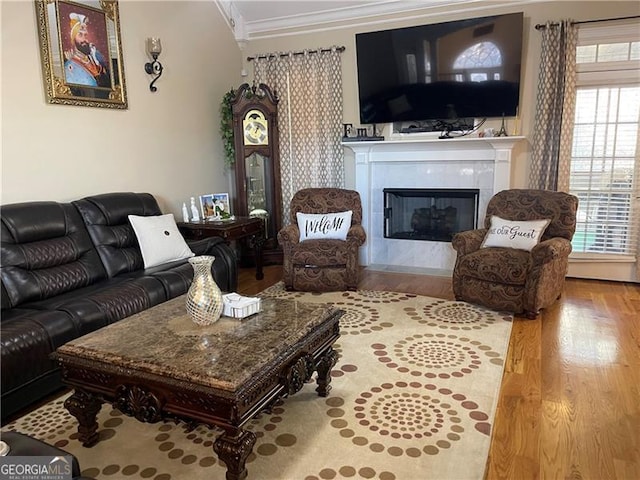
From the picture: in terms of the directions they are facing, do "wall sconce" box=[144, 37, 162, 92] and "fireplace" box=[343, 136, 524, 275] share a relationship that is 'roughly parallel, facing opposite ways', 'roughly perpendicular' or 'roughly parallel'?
roughly perpendicular

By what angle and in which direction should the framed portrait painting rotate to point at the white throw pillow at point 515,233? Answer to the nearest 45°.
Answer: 0° — it already faces it

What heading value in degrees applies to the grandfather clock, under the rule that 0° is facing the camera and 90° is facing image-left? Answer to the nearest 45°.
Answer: approximately 0°

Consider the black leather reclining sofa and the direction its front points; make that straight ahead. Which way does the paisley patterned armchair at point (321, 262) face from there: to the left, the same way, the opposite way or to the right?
to the right

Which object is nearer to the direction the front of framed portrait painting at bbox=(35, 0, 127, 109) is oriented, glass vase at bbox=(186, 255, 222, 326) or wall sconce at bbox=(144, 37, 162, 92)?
the glass vase

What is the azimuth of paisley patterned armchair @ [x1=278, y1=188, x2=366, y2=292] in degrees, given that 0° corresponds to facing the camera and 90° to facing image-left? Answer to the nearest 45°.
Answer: approximately 0°

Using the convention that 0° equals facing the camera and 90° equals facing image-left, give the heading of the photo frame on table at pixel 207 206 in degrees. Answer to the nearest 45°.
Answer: approximately 315°

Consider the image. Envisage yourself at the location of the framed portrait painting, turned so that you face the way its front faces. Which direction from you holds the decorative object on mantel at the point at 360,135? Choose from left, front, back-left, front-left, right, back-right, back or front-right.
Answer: front-left
